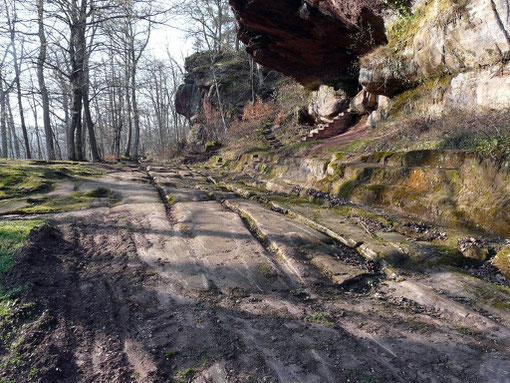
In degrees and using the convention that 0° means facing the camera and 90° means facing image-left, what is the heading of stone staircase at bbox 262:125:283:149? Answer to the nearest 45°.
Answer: approximately 315°

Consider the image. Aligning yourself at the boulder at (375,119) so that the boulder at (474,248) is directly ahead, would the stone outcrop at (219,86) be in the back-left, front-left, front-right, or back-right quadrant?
back-right

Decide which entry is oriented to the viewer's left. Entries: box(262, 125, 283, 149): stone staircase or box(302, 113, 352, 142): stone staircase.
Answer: box(302, 113, 352, 142): stone staircase

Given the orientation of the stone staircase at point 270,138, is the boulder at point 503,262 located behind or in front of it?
in front

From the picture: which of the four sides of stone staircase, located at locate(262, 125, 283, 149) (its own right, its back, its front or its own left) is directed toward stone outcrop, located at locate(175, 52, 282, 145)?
back

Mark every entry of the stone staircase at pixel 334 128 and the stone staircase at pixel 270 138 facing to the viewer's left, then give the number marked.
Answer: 1

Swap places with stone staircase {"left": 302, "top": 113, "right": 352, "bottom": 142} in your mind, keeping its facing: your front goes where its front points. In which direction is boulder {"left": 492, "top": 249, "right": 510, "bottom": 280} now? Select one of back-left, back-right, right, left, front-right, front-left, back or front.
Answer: left
